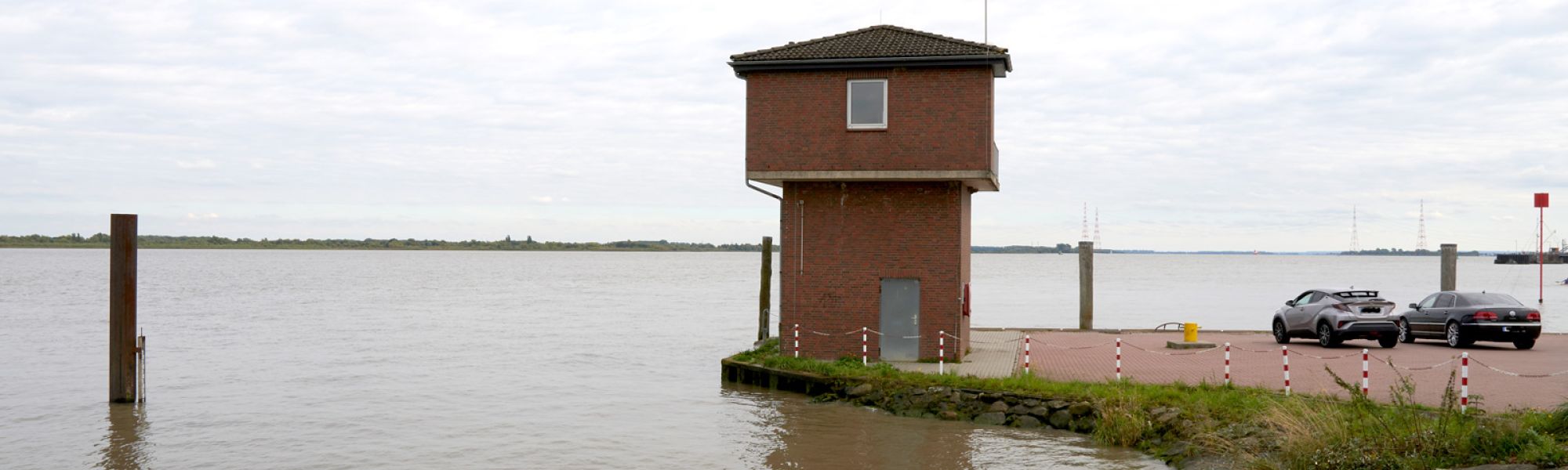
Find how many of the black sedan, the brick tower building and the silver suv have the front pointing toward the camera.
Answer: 1

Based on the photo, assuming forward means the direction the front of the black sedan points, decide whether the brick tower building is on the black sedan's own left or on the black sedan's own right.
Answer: on the black sedan's own left

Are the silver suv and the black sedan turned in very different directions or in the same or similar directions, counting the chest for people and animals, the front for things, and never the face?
same or similar directions

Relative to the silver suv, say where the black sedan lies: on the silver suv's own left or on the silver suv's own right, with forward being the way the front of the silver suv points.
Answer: on the silver suv's own right

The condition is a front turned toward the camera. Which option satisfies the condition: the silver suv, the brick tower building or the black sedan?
the brick tower building

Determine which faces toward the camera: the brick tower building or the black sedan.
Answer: the brick tower building

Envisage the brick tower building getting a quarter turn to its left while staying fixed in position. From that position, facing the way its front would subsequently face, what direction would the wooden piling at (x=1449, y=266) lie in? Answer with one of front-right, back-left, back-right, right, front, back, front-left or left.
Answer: front-left

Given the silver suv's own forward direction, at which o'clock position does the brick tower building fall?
The brick tower building is roughly at 9 o'clock from the silver suv.

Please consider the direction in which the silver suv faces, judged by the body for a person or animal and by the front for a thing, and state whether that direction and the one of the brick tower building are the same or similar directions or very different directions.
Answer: very different directions

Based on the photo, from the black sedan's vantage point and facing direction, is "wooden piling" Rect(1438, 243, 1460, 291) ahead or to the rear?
ahead

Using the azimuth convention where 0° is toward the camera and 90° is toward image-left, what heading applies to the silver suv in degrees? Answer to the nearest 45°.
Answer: approximately 135°

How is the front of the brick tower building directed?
toward the camera

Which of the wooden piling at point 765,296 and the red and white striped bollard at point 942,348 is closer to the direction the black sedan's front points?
the wooden piling

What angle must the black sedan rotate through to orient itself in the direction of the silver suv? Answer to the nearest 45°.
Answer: approximately 45° to its left

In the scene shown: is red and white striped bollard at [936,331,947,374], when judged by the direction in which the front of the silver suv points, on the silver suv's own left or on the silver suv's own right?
on the silver suv's own left

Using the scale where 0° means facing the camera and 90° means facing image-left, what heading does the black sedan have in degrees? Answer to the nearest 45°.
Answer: approximately 135°

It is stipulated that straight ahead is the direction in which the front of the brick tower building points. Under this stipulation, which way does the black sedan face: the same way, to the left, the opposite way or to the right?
the opposite way

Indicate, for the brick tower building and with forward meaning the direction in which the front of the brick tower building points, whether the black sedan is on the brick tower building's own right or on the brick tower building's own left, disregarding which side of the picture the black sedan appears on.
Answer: on the brick tower building's own left
